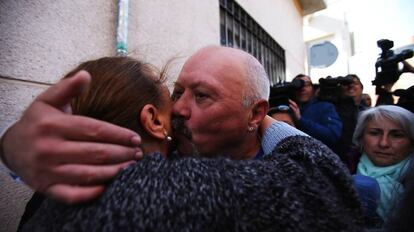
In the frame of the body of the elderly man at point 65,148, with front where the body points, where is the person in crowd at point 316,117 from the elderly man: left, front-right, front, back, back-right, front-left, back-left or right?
back

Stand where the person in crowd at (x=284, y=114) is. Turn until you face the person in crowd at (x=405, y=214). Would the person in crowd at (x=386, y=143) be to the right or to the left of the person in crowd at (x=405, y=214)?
left

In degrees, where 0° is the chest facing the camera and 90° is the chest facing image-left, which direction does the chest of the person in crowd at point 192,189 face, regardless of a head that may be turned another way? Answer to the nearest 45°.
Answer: approximately 225°

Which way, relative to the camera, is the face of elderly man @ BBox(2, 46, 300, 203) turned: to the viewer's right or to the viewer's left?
to the viewer's left

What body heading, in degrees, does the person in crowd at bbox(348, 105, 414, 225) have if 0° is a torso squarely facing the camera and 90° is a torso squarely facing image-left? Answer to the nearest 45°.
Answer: approximately 0°

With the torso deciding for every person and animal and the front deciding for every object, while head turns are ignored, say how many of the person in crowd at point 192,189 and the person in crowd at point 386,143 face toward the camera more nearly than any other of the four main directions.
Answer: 1

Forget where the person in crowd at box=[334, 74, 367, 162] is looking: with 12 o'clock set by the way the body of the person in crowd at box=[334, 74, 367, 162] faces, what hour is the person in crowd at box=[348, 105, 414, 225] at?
the person in crowd at box=[348, 105, 414, 225] is roughly at 10 o'clock from the person in crowd at box=[334, 74, 367, 162].

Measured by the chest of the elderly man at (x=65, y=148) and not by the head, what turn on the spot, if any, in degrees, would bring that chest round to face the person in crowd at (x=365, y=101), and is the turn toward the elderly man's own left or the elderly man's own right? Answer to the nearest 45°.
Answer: approximately 180°

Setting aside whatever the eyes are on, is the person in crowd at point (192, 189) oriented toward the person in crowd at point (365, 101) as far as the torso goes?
yes

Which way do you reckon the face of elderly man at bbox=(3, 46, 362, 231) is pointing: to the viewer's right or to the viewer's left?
to the viewer's left
